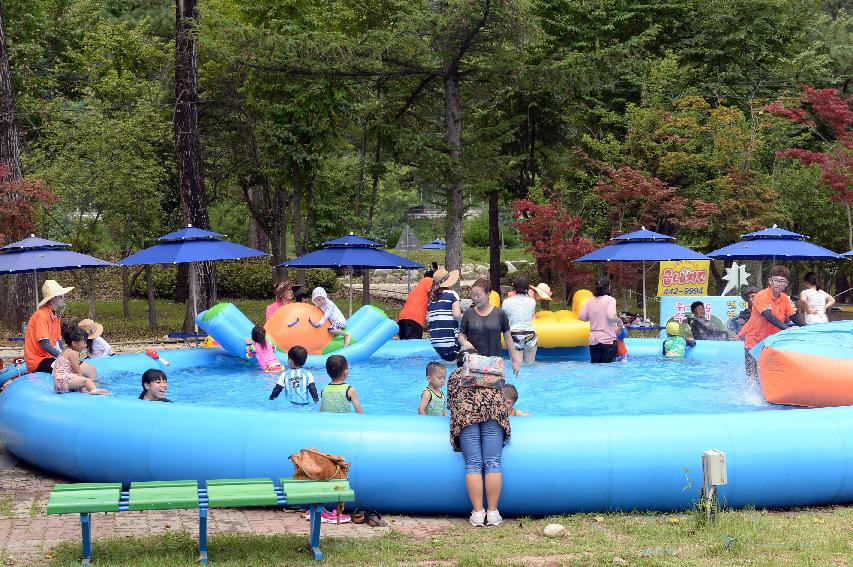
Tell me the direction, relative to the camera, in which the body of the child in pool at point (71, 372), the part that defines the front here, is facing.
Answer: to the viewer's right

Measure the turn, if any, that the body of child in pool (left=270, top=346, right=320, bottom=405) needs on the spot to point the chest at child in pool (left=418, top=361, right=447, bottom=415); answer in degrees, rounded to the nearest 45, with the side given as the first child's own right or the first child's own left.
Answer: approximately 135° to the first child's own right

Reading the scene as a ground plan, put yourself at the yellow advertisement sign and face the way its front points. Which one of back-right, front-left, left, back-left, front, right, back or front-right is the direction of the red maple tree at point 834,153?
back-left

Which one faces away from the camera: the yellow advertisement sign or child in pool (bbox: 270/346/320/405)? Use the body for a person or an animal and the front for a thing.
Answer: the child in pool

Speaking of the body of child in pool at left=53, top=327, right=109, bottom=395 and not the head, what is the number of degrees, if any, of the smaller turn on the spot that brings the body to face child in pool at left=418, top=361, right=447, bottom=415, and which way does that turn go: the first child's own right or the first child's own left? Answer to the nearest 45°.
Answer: approximately 45° to the first child's own right

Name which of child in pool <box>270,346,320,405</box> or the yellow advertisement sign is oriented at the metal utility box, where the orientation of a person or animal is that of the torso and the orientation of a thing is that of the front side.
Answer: the yellow advertisement sign

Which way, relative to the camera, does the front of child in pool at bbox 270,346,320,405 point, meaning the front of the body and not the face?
away from the camera

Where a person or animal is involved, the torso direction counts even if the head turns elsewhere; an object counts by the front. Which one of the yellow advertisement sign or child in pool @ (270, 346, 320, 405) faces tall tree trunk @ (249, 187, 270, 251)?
the child in pool

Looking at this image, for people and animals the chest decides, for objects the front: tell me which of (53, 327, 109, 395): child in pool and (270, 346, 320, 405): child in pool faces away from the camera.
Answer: (270, 346, 320, 405): child in pool

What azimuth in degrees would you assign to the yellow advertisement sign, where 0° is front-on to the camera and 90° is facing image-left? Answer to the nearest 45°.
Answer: approximately 0°
